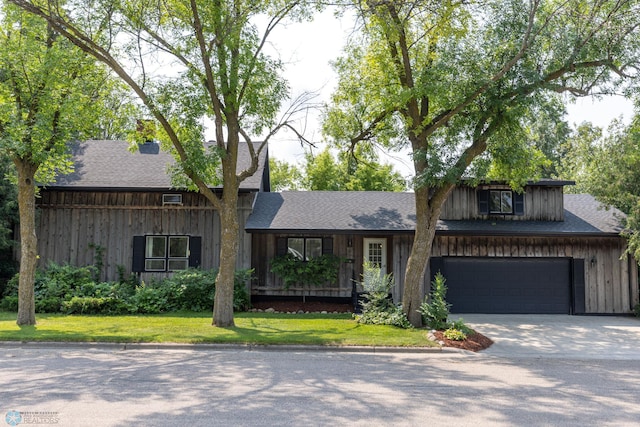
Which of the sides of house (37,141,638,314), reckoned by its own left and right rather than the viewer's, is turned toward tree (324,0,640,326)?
front

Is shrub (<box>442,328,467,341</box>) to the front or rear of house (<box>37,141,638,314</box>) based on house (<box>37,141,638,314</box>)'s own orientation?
to the front

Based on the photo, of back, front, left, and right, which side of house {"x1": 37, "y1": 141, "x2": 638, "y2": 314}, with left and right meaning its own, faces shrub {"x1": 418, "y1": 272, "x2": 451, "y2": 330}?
front

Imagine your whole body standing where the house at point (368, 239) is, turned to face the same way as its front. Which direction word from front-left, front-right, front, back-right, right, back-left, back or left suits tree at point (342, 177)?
back

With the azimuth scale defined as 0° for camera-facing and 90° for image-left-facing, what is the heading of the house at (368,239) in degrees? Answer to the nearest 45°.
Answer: approximately 0°

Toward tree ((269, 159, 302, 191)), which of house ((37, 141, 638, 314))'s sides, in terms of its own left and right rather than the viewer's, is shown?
back

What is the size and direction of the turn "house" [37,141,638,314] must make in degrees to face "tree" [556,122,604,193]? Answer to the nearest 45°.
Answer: approximately 135° to its left

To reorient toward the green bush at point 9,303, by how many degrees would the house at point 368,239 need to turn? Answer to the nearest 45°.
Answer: approximately 90° to its right

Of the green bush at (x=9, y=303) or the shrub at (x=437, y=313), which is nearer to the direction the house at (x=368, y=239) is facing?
the shrub

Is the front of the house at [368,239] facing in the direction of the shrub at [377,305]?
yes
